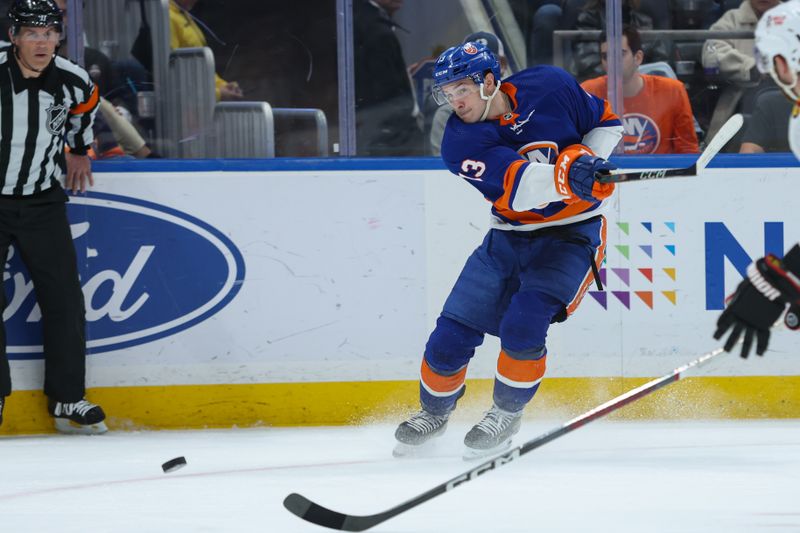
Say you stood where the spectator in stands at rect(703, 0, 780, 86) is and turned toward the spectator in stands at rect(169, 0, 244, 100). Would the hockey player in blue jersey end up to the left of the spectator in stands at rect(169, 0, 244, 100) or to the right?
left

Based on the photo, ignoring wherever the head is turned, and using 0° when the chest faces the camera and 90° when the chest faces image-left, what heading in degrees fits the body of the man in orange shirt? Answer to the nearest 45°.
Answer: approximately 0°

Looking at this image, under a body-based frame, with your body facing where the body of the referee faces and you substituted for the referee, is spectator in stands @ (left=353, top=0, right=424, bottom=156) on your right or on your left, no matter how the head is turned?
on your left

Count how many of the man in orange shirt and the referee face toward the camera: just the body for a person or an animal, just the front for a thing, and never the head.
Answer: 2

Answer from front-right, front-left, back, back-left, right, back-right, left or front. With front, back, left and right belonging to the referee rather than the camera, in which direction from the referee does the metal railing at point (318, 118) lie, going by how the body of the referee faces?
left

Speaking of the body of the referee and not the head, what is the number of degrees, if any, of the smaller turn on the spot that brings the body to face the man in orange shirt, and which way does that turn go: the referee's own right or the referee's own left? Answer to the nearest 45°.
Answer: approximately 90° to the referee's own left

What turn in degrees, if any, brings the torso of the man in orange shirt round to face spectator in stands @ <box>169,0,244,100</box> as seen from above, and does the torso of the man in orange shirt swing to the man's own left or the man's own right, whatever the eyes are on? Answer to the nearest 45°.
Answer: approximately 90° to the man's own right

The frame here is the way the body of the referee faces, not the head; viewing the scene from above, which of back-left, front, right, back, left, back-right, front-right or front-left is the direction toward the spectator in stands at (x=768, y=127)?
left

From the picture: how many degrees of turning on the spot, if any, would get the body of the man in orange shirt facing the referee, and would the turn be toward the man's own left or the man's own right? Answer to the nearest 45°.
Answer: approximately 90° to the man's own right

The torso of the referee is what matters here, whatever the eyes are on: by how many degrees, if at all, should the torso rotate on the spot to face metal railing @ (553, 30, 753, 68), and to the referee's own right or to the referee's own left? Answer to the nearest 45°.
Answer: approximately 90° to the referee's own left

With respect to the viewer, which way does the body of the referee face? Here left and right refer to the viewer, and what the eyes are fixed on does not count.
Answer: facing the viewer
